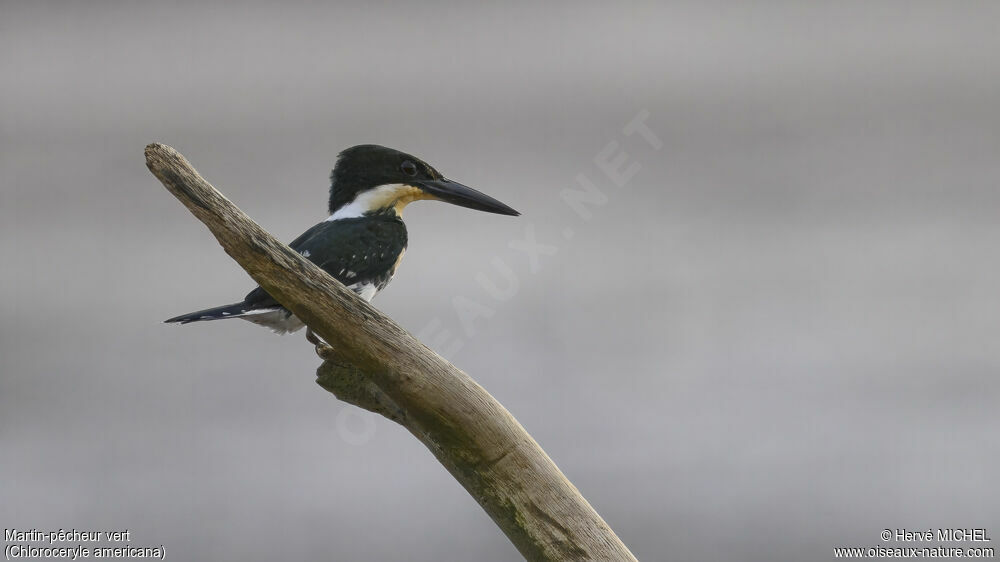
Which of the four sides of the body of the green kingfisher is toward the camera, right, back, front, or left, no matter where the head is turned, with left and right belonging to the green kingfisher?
right
